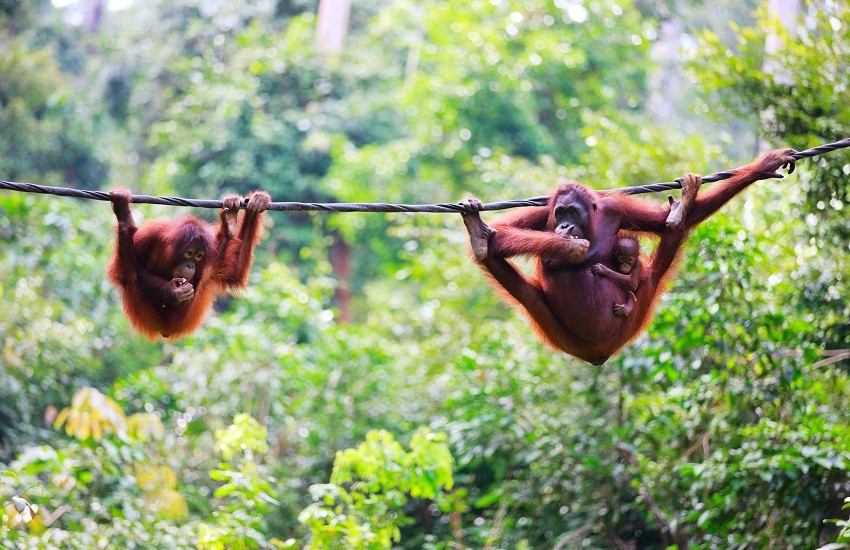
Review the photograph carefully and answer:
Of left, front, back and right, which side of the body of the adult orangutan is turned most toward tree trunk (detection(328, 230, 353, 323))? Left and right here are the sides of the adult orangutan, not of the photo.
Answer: back

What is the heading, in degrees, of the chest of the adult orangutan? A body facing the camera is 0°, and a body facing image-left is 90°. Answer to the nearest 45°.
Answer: approximately 0°
